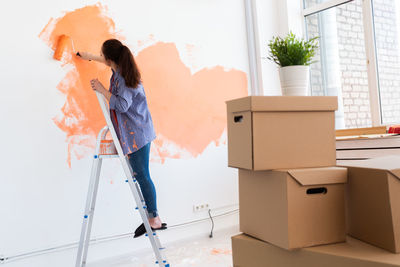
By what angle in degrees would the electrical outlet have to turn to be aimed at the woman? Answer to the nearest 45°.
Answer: approximately 90° to its right

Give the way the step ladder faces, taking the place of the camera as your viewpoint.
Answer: facing to the right of the viewer

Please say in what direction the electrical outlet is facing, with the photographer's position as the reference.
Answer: facing the viewer and to the right of the viewer

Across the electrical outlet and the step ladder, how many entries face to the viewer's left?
0

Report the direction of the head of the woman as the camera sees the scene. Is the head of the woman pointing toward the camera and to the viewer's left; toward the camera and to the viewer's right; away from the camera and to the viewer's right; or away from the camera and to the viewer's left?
away from the camera and to the viewer's left

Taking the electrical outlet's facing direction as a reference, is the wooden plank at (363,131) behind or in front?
in front
